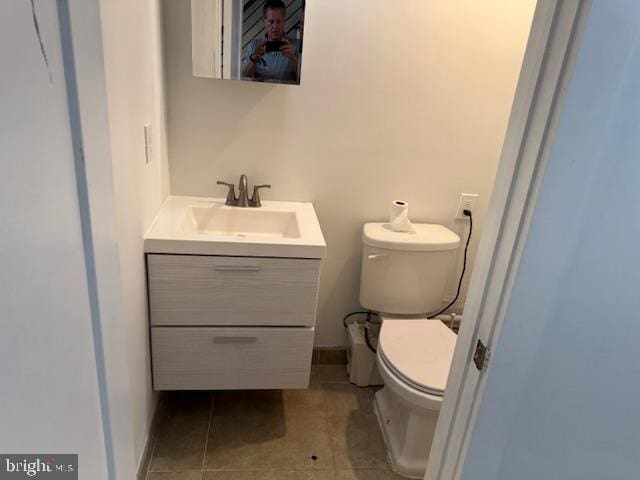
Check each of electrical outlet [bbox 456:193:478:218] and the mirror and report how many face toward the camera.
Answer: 2

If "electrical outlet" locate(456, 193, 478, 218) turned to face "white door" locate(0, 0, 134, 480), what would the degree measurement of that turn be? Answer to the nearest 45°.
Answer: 0° — it already faces it

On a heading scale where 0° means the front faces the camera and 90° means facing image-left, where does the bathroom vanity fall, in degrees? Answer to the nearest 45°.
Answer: approximately 0°

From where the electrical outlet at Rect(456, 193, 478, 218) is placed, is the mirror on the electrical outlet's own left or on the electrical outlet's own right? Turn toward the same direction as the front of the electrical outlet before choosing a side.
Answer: on the electrical outlet's own right

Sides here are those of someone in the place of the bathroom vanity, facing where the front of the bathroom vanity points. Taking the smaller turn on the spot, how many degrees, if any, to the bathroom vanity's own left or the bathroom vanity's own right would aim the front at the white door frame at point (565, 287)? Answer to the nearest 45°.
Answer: approximately 45° to the bathroom vanity's own left
